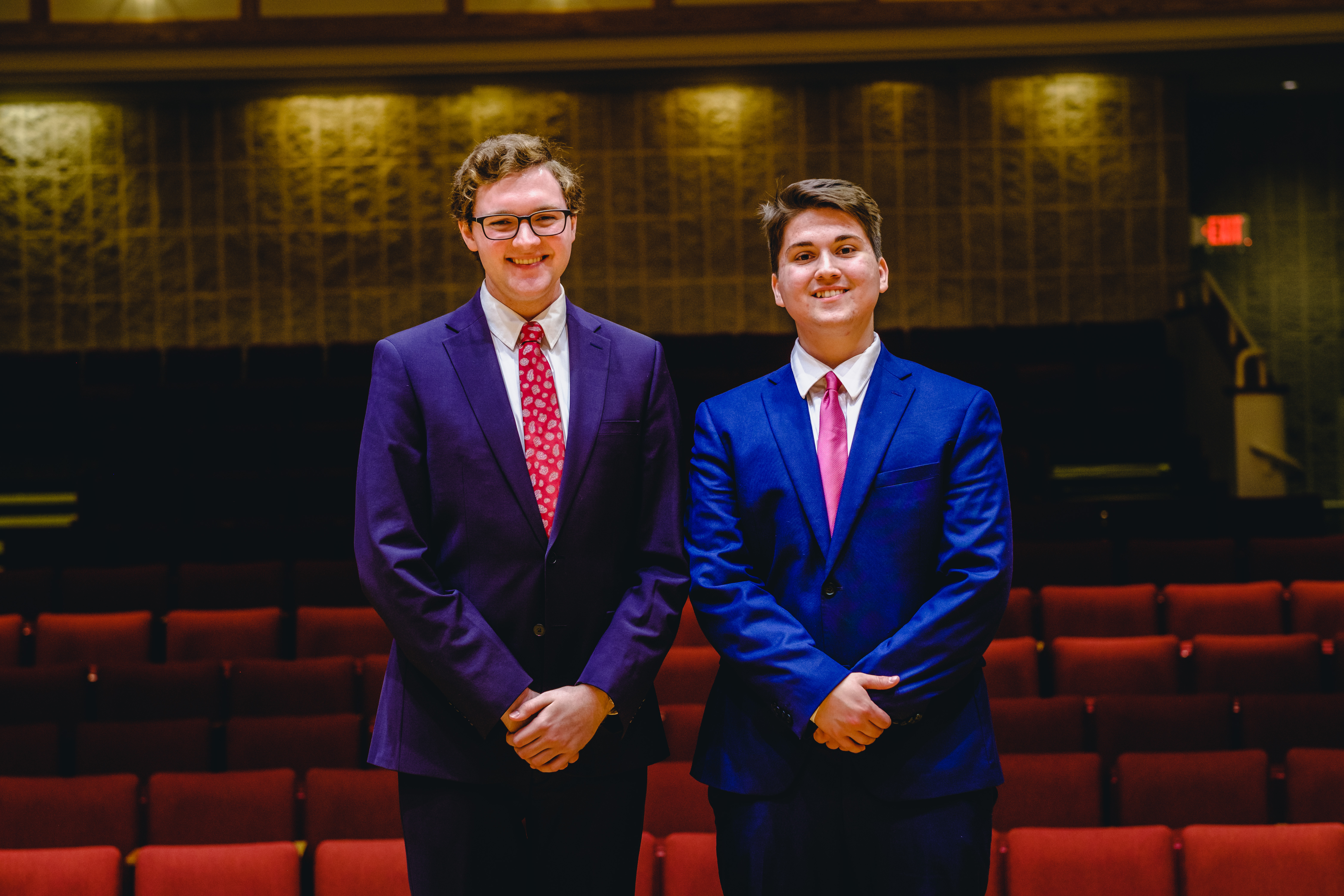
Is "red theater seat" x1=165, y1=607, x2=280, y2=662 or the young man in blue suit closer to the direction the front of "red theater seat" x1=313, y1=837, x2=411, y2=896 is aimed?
the young man in blue suit

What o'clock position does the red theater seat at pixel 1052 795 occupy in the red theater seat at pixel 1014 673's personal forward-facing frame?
the red theater seat at pixel 1052 795 is roughly at 12 o'clock from the red theater seat at pixel 1014 673.

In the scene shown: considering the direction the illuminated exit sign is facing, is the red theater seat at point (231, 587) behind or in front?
in front

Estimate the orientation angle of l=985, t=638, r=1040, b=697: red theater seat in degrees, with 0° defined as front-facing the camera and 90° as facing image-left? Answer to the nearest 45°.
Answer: approximately 0°

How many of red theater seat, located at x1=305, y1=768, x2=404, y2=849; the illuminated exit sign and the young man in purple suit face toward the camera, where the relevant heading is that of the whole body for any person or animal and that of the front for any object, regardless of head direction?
3

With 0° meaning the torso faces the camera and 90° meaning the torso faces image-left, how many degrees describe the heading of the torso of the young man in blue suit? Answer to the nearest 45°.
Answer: approximately 0°

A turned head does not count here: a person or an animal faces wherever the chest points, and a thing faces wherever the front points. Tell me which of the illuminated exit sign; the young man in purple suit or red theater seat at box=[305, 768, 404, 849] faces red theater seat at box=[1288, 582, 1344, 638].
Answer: the illuminated exit sign

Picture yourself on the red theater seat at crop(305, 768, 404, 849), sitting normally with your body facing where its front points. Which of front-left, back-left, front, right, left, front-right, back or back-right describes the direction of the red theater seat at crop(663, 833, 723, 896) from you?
front-left

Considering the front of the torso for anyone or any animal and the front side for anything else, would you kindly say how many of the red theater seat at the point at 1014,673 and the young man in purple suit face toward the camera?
2

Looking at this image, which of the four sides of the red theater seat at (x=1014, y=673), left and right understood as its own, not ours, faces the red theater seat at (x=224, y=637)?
right
